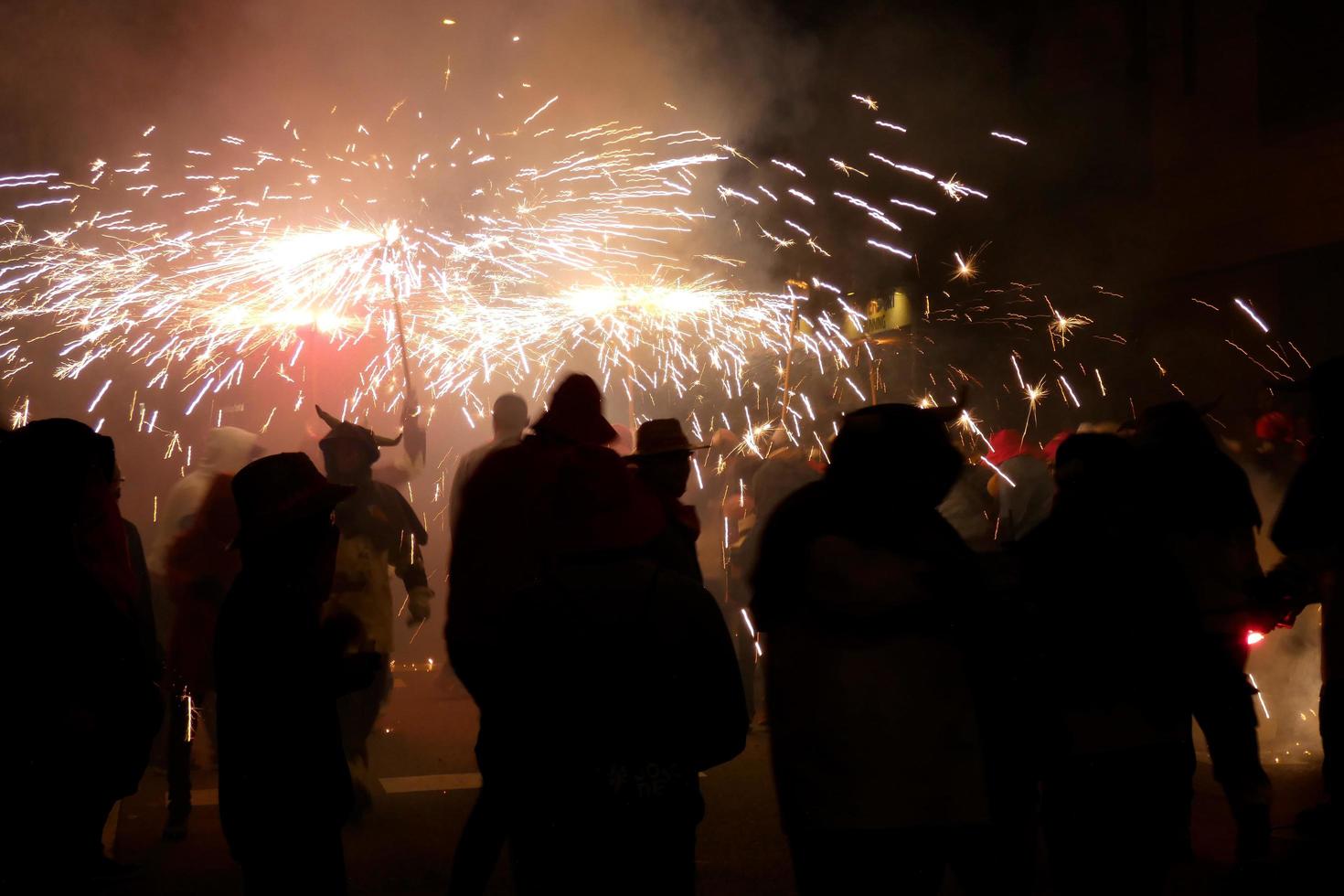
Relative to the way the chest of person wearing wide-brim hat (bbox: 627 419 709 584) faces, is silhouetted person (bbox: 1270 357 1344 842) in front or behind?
in front

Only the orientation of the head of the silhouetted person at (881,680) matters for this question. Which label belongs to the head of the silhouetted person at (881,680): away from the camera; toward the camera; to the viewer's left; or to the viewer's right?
away from the camera

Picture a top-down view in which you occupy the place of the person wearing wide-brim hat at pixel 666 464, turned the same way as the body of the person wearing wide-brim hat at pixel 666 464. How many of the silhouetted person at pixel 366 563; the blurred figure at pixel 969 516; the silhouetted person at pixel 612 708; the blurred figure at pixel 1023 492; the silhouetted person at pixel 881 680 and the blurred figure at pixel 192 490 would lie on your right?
2

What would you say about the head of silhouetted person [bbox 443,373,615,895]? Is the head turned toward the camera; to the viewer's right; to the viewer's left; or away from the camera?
away from the camera

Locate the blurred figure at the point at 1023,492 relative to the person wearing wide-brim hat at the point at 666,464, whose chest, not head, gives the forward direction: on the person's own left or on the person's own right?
on the person's own left

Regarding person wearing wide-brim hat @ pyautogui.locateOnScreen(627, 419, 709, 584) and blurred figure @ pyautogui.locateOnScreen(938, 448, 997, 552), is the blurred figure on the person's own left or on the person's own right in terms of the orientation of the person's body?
on the person's own left

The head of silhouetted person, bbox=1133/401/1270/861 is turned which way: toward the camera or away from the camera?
away from the camera

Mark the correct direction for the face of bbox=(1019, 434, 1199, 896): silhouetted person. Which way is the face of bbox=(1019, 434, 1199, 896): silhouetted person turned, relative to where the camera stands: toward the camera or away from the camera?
away from the camera
